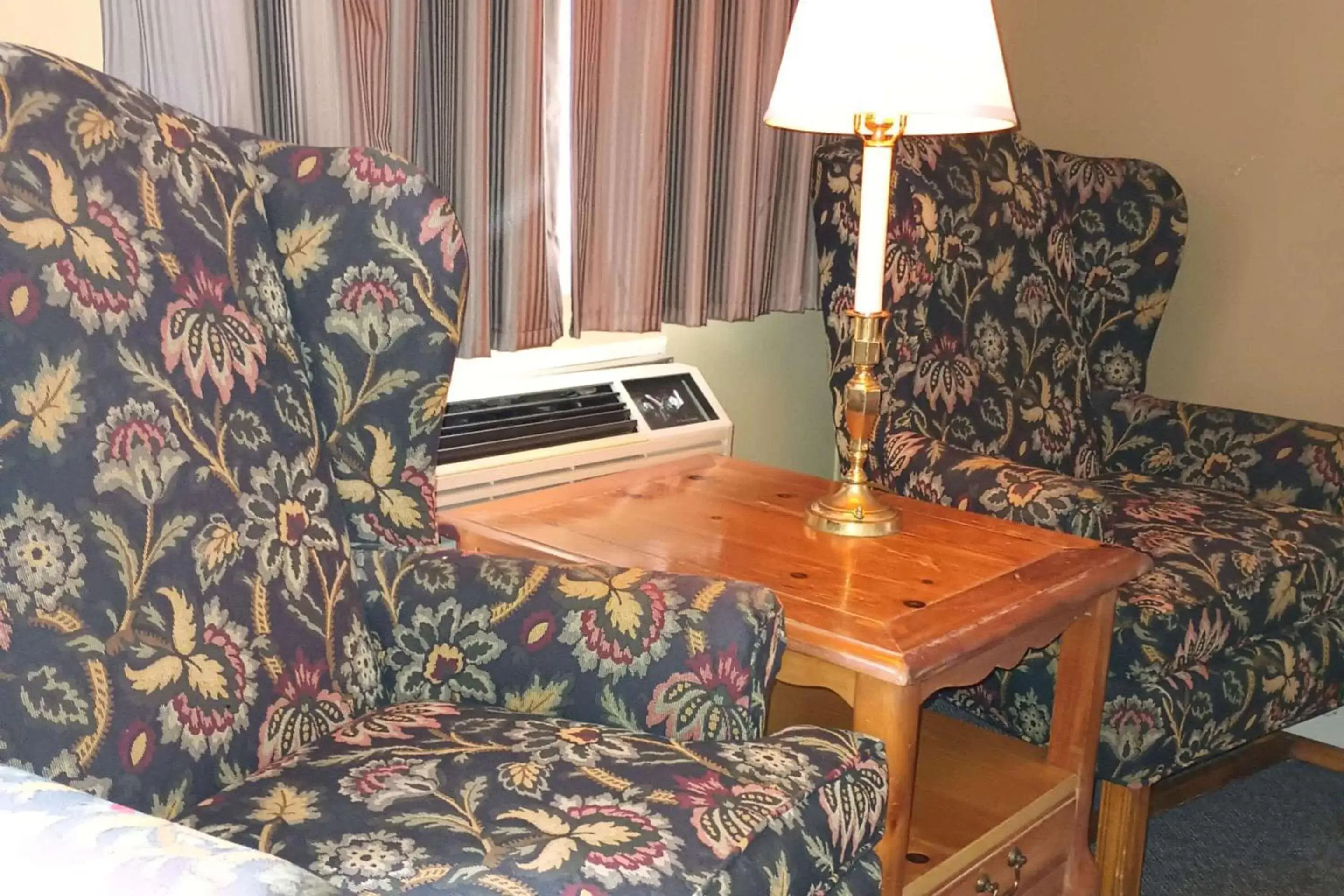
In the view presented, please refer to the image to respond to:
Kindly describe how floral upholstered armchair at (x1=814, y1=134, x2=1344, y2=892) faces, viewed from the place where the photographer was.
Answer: facing the viewer and to the right of the viewer

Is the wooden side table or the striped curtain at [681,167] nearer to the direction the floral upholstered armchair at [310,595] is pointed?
the wooden side table

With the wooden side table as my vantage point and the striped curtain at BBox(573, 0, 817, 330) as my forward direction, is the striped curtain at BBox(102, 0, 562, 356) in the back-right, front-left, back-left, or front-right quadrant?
front-left

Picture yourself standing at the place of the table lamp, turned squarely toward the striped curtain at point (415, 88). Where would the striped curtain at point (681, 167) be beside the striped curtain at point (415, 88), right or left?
right

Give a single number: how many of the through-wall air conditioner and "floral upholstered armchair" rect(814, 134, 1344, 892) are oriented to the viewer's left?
0

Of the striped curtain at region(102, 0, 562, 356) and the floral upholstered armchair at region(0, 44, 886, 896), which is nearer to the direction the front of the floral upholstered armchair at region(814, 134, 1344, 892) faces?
the floral upholstered armchair

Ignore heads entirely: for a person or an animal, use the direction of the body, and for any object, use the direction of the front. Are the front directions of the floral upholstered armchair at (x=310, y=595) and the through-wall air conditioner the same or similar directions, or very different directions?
same or similar directions

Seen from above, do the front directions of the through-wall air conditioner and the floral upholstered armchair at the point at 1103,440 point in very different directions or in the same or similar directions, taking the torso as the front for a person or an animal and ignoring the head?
same or similar directions

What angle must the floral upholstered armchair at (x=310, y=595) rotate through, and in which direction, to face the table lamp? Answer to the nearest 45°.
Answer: approximately 90° to its left

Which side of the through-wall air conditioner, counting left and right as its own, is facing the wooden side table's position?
front

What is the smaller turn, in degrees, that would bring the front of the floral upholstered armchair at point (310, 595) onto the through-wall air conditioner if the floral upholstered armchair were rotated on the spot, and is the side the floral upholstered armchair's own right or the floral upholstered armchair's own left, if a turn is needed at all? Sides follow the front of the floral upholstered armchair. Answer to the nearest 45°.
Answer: approximately 135° to the floral upholstered armchair's own left
